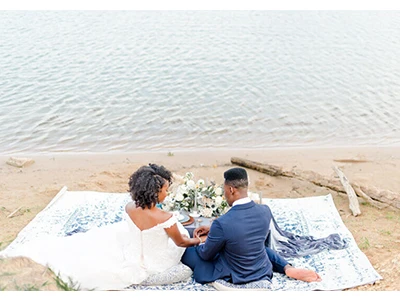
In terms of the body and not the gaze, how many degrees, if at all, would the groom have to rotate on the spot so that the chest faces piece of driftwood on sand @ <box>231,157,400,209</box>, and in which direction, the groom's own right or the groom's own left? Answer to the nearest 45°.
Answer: approximately 90° to the groom's own right

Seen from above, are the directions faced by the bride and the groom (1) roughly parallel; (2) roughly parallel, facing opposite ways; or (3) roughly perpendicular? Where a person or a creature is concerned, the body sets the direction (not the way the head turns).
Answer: roughly perpendicular

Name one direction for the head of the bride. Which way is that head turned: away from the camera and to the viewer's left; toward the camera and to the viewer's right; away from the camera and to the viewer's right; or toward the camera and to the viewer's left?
away from the camera and to the viewer's right

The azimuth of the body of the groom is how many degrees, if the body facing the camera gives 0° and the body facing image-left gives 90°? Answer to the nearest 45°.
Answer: approximately 135°

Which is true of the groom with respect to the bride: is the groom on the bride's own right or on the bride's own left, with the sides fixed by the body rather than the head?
on the bride's own right

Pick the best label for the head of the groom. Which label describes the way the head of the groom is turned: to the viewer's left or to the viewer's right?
to the viewer's left

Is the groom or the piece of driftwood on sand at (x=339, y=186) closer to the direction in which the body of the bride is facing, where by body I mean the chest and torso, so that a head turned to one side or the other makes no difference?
the piece of driftwood on sand

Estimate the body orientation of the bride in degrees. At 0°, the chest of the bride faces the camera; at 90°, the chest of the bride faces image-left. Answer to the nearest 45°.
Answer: approximately 225°
